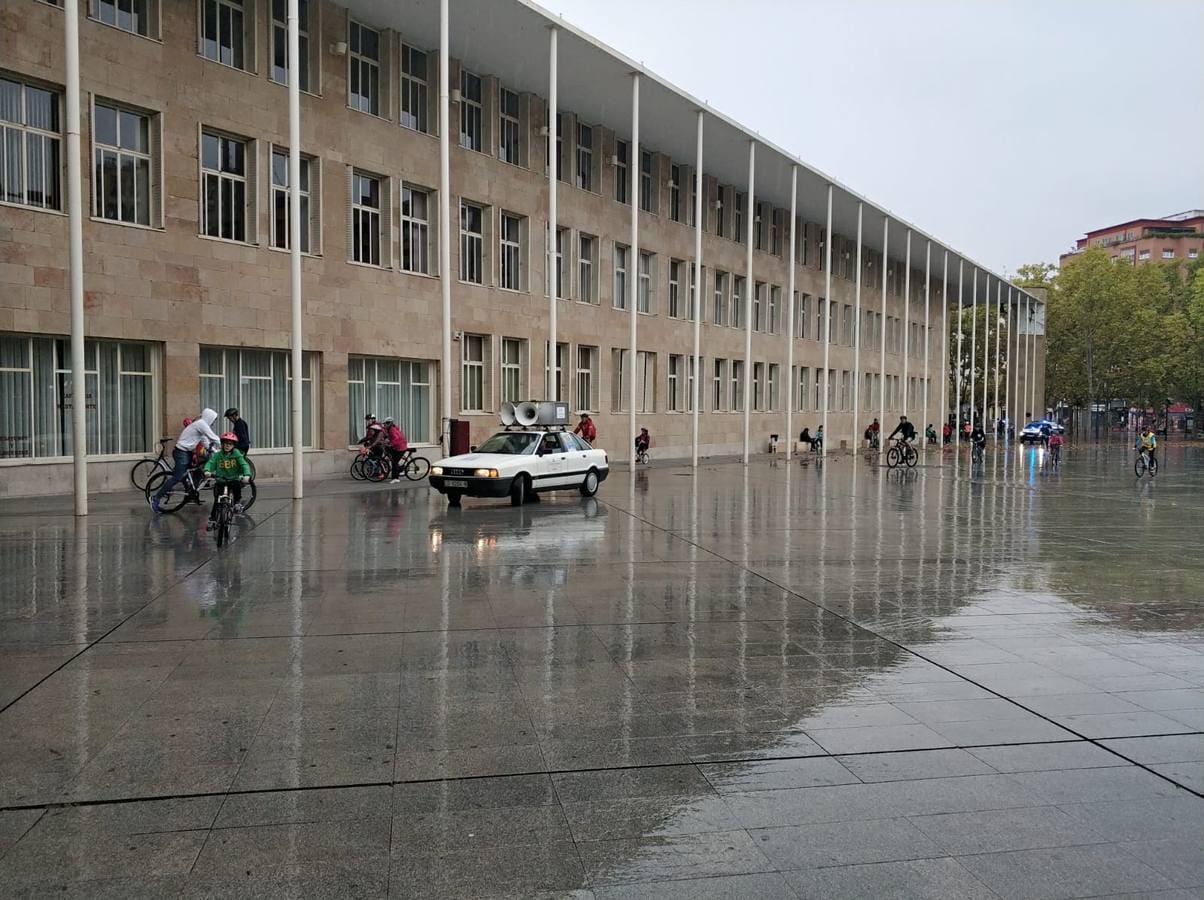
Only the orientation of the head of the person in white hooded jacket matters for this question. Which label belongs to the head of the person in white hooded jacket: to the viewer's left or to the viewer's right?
to the viewer's right

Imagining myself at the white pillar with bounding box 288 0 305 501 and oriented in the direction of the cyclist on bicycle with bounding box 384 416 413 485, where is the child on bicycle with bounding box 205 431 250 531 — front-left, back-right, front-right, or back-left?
back-right

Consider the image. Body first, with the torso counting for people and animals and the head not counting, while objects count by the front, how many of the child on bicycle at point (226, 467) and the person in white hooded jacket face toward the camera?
1

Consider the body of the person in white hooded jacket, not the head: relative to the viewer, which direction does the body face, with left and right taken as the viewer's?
facing to the right of the viewer

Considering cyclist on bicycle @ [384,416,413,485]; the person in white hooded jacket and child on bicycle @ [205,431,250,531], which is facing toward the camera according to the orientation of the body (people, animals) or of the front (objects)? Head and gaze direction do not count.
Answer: the child on bicycle

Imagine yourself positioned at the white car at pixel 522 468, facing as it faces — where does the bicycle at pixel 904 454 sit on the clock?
The bicycle is roughly at 6 o'clock from the white car.

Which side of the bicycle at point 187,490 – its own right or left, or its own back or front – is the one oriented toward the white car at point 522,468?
front

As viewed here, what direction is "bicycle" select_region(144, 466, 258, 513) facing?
to the viewer's right
